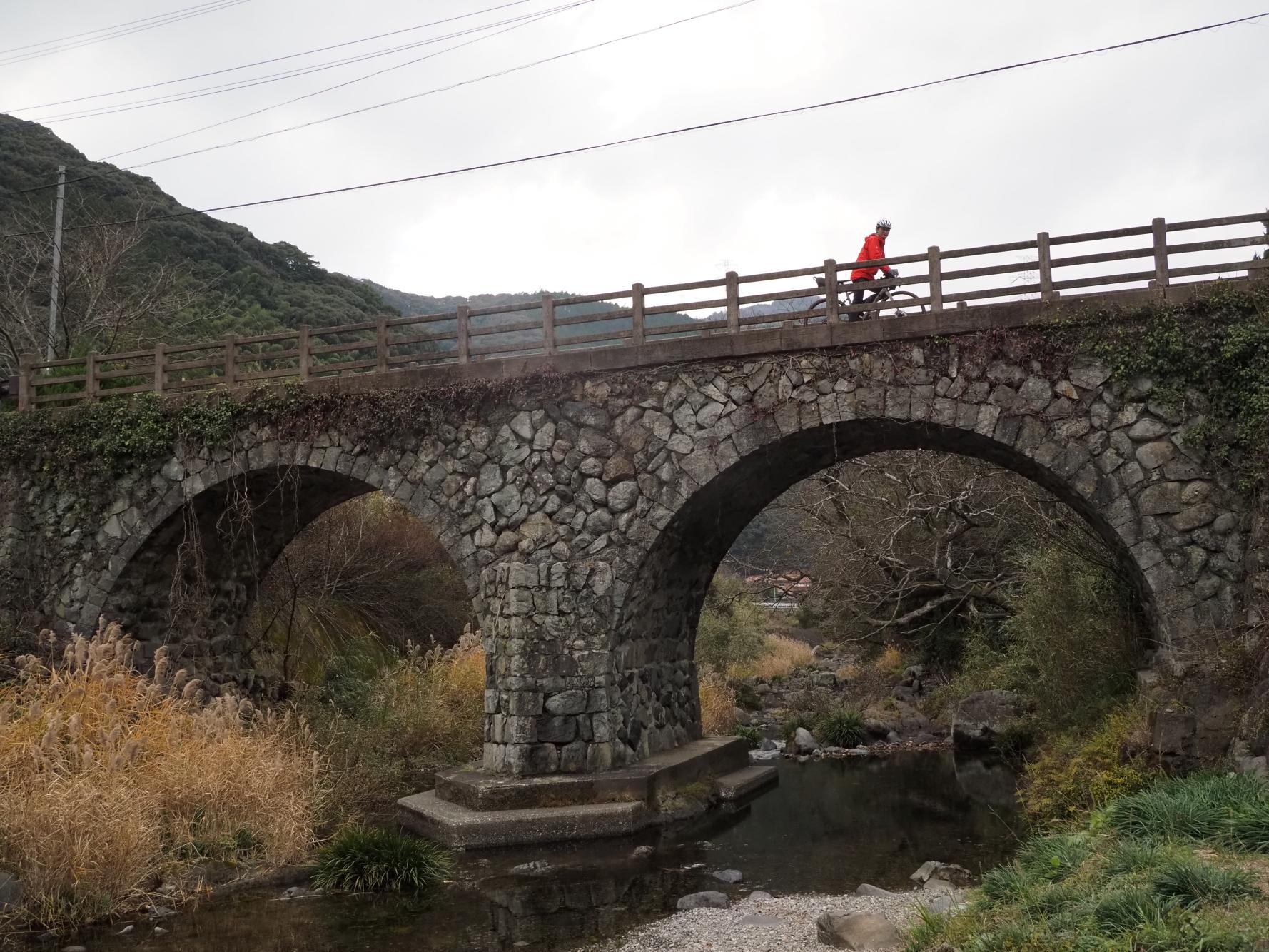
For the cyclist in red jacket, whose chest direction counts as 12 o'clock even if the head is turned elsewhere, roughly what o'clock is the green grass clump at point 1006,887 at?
The green grass clump is roughly at 3 o'clock from the cyclist in red jacket.

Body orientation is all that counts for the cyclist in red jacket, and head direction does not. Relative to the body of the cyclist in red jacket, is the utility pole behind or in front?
behind

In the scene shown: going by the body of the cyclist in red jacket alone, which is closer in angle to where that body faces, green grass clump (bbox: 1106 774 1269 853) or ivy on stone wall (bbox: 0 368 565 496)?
the green grass clump

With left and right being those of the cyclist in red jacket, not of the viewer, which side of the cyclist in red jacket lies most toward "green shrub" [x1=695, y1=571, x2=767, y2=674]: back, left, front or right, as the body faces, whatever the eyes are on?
left

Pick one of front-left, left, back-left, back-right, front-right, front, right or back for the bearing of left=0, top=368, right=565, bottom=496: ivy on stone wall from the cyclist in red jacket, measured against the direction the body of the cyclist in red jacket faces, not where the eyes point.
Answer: back

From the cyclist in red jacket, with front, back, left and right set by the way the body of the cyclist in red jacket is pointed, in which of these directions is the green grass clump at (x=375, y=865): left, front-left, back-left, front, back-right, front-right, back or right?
back-right

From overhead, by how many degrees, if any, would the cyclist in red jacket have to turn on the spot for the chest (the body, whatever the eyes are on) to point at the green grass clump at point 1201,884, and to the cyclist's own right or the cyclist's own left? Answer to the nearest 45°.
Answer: approximately 90° to the cyclist's own right

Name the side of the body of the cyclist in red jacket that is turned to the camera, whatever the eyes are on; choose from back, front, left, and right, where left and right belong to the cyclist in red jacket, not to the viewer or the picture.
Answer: right

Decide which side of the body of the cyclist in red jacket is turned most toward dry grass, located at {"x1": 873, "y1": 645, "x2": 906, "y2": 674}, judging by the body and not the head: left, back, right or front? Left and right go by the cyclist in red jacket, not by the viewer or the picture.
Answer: left

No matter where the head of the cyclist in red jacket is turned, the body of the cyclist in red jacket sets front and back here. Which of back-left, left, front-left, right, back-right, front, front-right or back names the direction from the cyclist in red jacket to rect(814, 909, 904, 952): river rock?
right
